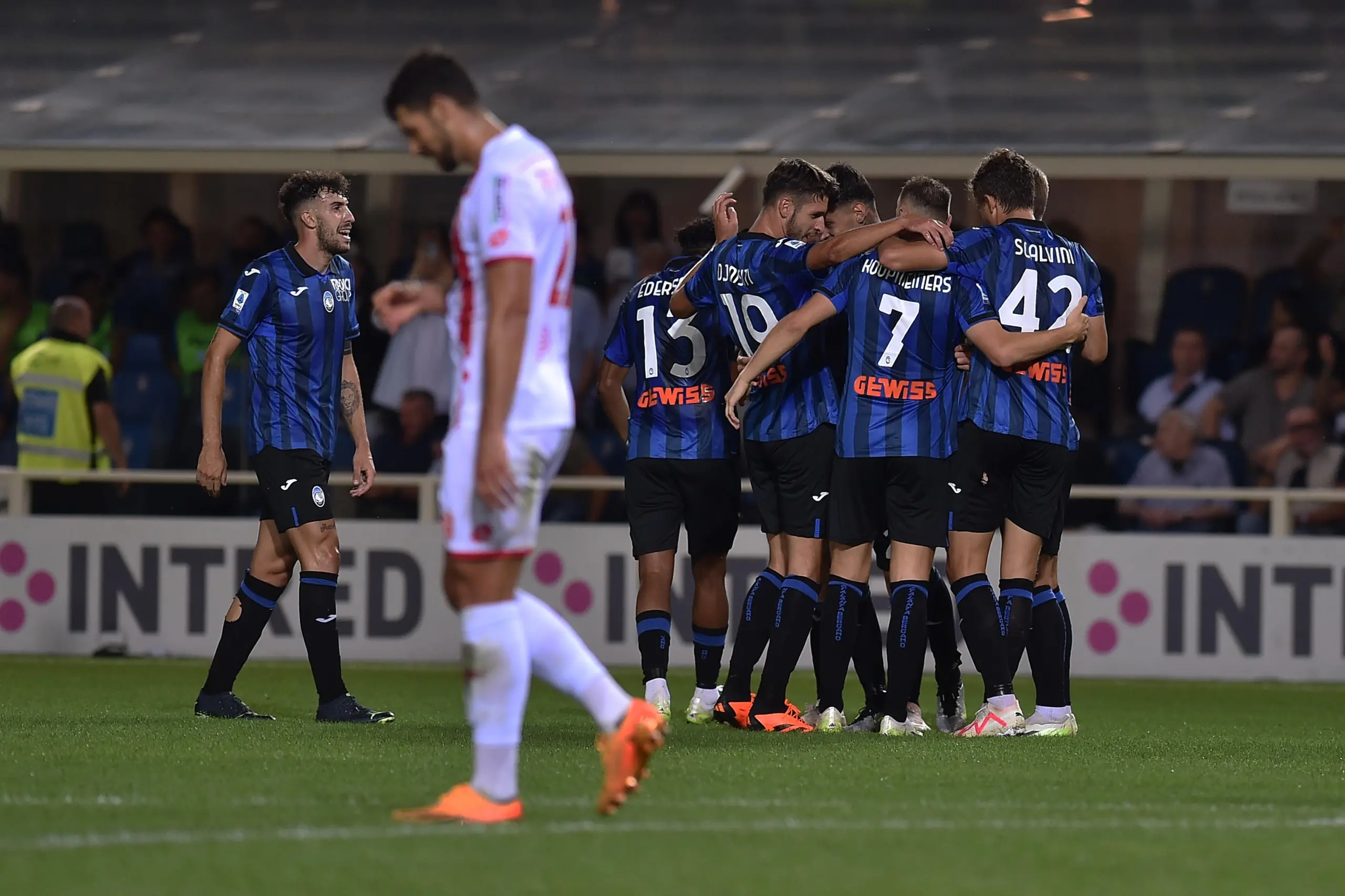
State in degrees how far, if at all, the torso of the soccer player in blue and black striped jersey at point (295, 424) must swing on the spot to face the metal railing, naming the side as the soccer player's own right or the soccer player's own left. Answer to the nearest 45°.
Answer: approximately 135° to the soccer player's own left

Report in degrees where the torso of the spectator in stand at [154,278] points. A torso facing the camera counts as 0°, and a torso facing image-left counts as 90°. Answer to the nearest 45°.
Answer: approximately 0°

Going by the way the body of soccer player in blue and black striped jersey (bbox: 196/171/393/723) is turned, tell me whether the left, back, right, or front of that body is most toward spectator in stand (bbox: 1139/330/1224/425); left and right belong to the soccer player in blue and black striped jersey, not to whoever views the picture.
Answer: left

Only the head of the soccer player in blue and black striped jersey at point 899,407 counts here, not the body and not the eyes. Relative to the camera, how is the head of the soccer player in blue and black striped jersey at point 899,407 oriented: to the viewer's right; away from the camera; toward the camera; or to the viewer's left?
away from the camera

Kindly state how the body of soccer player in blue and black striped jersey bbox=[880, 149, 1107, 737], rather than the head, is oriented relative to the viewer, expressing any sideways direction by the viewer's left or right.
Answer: facing away from the viewer and to the left of the viewer

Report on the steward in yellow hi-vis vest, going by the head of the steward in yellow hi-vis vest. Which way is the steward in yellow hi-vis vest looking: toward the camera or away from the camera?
away from the camera

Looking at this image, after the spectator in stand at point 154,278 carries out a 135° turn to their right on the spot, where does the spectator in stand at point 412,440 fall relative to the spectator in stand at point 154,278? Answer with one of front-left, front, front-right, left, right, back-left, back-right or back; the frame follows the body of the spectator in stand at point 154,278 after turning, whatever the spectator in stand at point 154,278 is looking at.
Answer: back

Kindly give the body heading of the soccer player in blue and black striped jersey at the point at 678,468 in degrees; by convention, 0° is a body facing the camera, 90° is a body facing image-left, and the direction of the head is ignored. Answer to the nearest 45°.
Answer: approximately 180°

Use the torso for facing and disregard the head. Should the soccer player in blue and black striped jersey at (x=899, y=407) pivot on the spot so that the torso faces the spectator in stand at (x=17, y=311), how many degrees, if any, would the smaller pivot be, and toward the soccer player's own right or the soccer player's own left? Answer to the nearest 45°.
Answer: approximately 45° to the soccer player's own left

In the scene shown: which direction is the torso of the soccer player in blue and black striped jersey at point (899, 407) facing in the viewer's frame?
away from the camera
